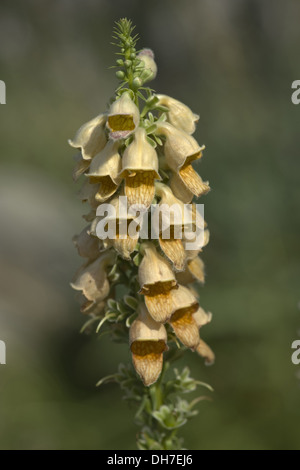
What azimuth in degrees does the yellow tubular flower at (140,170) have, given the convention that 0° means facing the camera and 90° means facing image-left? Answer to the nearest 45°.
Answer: approximately 0°

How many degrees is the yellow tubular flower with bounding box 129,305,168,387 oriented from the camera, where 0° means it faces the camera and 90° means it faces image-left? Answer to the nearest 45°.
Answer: approximately 0°

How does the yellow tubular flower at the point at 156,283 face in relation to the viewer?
toward the camera

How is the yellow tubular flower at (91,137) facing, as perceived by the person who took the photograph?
facing to the left of the viewer
